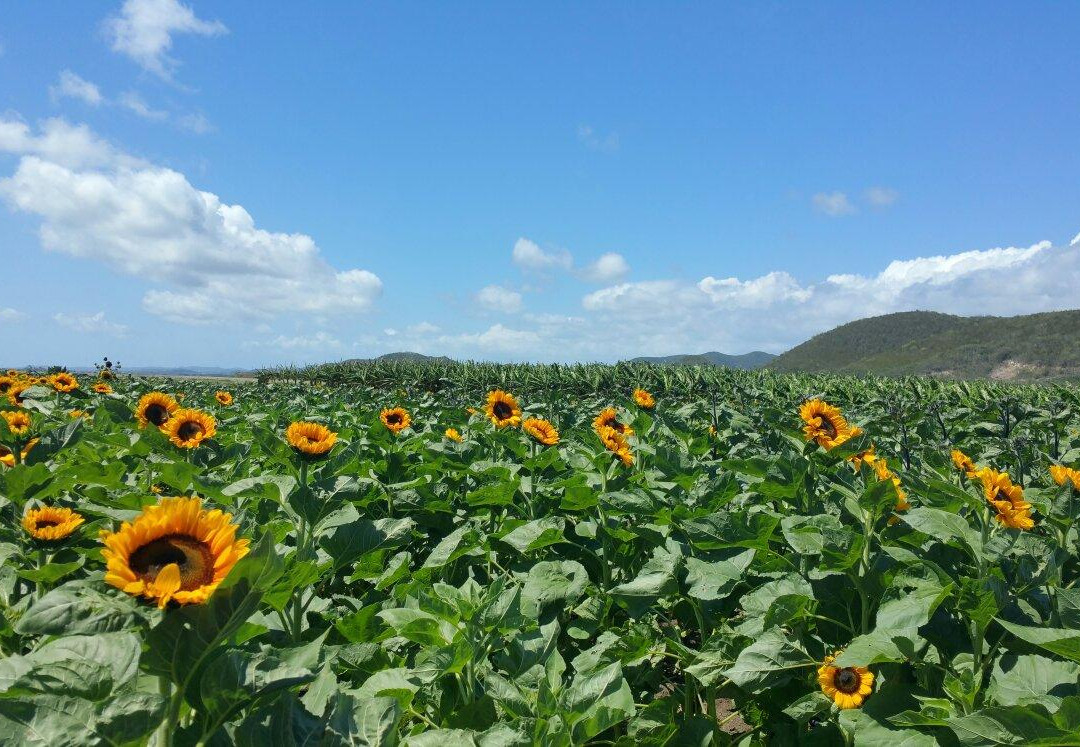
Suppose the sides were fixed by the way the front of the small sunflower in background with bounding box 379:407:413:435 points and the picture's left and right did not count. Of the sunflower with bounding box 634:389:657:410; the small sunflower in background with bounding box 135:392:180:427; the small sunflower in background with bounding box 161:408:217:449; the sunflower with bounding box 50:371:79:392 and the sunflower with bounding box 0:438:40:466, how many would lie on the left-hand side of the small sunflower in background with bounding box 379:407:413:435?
1

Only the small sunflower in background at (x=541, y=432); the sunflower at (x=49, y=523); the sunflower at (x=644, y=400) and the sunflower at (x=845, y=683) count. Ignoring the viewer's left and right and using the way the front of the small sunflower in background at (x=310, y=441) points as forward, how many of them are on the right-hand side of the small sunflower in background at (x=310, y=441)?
1

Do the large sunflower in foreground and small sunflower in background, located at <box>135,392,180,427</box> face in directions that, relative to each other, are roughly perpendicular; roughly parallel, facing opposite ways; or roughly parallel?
roughly parallel

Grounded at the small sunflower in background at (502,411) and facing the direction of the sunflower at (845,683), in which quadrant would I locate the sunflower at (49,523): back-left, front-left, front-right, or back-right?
front-right

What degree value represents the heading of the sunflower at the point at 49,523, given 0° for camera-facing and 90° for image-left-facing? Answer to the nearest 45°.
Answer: approximately 0°

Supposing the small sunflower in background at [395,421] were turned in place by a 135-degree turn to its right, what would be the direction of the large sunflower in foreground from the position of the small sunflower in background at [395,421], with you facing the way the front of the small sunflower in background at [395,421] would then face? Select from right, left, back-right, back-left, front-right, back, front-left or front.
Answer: back-left

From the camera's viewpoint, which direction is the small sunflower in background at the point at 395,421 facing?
toward the camera

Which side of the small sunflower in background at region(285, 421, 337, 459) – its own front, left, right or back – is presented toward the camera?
front

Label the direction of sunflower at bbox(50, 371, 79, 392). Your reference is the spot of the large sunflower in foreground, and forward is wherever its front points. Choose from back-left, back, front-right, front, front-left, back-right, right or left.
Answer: back

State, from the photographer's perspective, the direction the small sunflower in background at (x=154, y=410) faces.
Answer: facing the viewer

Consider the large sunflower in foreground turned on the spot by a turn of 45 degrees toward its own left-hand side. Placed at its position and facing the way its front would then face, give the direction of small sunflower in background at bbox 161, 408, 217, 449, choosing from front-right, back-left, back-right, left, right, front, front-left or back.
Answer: back-left

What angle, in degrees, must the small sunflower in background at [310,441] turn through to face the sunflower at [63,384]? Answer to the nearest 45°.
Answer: approximately 135° to its right

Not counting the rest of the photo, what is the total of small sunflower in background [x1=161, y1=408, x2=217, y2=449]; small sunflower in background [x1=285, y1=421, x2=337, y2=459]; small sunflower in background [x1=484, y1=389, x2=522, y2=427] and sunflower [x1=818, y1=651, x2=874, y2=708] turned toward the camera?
4

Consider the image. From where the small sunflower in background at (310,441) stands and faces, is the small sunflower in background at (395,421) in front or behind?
behind

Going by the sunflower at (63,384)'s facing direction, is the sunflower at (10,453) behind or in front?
in front

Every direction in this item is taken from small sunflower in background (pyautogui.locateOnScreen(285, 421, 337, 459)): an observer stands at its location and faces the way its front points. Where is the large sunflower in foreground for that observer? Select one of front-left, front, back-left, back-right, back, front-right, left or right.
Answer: front
